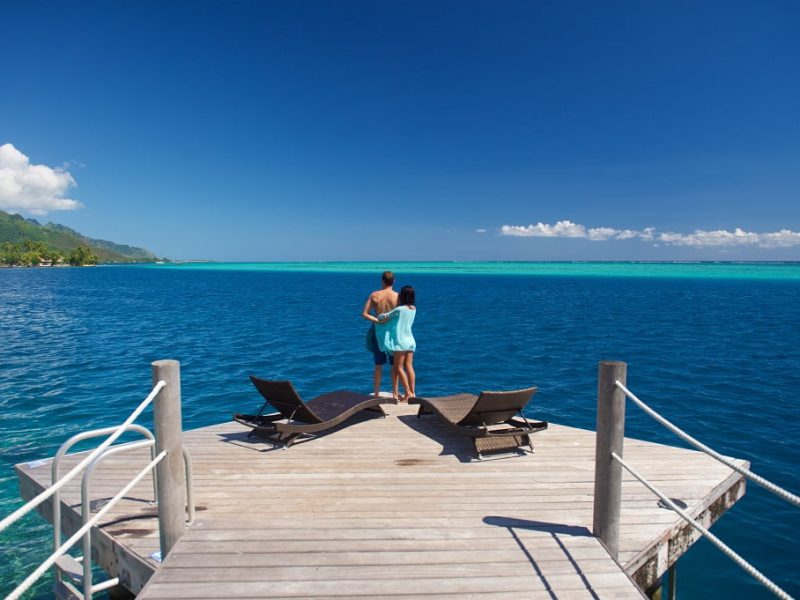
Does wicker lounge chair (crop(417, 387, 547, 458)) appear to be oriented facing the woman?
yes

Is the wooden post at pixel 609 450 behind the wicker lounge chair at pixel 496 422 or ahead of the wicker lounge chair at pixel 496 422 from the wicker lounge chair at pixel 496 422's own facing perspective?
behind

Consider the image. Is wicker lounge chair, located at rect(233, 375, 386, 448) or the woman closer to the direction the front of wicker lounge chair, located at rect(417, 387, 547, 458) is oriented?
the woman

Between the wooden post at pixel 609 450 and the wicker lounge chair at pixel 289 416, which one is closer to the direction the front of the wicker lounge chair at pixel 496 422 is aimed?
the wicker lounge chair

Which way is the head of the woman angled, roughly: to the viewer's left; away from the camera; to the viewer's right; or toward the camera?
away from the camera

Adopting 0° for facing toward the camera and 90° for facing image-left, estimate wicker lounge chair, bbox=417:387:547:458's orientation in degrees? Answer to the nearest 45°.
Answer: approximately 135°

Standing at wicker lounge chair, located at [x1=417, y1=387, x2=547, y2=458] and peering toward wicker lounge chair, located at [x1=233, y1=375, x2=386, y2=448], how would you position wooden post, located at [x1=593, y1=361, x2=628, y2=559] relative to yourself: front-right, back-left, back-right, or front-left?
back-left
